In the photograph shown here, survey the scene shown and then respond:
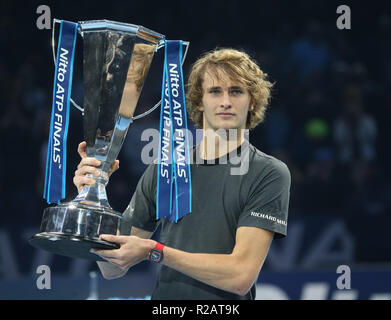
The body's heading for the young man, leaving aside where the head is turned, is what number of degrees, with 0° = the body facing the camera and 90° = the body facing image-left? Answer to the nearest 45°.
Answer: approximately 45°
